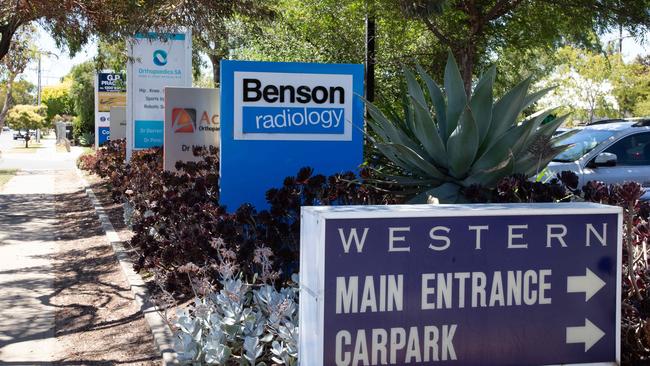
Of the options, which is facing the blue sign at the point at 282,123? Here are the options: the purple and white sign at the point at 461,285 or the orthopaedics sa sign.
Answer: the orthopaedics sa sign

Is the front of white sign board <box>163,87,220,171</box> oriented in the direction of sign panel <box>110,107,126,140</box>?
no

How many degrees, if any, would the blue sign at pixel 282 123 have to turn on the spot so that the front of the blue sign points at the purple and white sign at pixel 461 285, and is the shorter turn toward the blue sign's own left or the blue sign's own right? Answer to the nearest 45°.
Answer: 0° — it already faces it

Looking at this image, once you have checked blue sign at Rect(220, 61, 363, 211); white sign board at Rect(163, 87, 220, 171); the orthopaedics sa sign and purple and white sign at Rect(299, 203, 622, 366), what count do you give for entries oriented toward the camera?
4

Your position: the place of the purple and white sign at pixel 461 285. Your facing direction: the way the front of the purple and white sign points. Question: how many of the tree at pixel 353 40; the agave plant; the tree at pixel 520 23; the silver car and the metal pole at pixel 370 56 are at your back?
5

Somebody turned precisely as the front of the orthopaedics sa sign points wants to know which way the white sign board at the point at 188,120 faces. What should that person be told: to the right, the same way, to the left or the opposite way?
the same way

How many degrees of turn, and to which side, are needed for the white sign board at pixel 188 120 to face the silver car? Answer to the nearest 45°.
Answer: approximately 90° to its left

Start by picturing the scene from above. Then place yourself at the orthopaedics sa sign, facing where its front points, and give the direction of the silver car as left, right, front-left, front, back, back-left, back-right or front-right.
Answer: front-left

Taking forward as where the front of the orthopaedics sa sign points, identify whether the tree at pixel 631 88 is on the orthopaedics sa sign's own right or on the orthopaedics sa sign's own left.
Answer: on the orthopaedics sa sign's own left

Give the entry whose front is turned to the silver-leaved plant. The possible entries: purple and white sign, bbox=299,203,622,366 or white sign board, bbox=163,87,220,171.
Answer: the white sign board

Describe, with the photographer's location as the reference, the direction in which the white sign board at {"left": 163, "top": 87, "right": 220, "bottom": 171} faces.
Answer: facing the viewer

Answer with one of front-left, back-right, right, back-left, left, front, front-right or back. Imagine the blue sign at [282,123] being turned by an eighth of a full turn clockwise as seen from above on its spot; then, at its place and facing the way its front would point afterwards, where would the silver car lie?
back

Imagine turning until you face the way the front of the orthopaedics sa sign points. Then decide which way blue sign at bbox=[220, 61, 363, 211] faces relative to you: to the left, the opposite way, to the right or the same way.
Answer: the same way

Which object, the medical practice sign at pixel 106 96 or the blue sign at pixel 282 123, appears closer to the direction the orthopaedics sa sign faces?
the blue sign

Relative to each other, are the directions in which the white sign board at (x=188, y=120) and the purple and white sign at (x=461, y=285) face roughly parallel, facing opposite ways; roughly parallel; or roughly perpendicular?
roughly parallel

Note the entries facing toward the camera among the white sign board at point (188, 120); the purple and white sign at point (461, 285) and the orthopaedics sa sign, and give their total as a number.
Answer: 3

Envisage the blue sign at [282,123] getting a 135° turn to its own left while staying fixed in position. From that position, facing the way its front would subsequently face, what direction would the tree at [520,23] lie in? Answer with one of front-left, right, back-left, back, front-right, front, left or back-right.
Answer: front

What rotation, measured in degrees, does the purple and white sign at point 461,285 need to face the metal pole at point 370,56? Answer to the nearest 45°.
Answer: approximately 180°

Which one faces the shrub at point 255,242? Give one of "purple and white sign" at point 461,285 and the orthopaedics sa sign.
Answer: the orthopaedics sa sign
